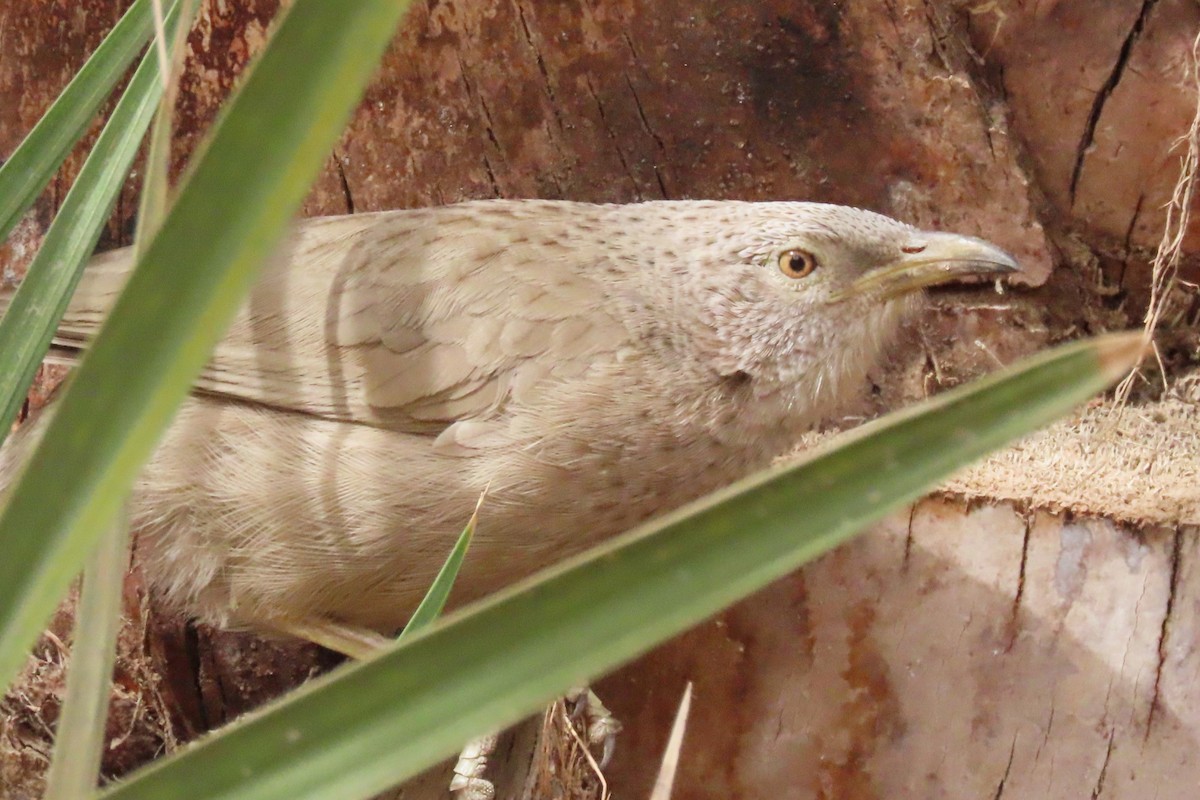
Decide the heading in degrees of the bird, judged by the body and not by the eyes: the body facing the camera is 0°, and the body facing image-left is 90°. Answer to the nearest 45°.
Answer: approximately 270°

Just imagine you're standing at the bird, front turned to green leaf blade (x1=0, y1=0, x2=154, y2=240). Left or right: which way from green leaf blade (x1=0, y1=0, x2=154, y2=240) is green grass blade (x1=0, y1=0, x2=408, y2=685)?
left

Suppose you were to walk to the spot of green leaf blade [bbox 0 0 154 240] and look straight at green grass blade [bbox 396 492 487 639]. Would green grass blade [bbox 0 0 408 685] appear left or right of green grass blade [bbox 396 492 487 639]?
right
